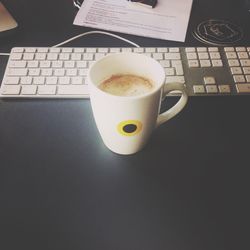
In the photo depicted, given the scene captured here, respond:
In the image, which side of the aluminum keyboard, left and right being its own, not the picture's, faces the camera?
front
